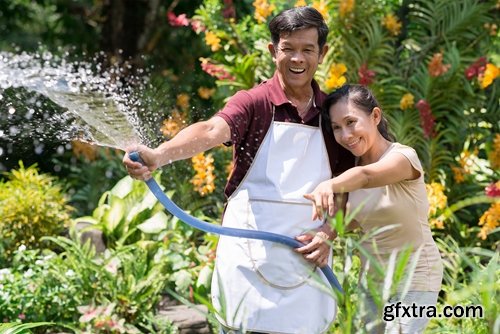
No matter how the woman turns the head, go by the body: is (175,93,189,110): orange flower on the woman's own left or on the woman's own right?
on the woman's own right

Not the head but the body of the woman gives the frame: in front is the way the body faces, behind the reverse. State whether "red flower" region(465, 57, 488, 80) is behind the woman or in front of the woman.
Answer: behind

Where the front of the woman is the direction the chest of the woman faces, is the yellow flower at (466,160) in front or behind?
behind

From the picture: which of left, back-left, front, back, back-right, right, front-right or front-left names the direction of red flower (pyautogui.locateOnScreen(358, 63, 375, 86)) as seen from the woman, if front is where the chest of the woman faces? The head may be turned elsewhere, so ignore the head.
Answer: back-right

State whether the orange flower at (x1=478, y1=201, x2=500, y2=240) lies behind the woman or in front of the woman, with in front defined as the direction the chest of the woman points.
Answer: behind

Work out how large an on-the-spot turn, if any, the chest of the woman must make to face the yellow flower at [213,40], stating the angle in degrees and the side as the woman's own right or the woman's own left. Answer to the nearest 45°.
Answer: approximately 90° to the woman's own right

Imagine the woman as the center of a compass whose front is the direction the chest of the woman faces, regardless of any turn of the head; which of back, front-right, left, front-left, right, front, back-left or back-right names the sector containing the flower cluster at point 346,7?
back-right

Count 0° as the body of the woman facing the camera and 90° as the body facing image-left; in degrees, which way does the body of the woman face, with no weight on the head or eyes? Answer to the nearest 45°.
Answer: approximately 45°

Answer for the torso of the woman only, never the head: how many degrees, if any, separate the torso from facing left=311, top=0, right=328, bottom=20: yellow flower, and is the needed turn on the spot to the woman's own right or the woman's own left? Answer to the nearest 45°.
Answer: approximately 135° to the woman's own right

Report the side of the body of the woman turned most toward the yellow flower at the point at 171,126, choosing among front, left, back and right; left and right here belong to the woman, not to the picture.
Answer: right

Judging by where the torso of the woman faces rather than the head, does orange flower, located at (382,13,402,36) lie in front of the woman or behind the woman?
behind

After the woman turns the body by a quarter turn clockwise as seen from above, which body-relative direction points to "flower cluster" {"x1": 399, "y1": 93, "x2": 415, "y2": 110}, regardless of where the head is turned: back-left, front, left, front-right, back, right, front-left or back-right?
front-right

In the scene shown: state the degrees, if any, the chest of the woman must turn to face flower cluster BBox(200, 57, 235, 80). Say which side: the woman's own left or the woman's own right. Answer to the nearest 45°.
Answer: approximately 90° to the woman's own right
